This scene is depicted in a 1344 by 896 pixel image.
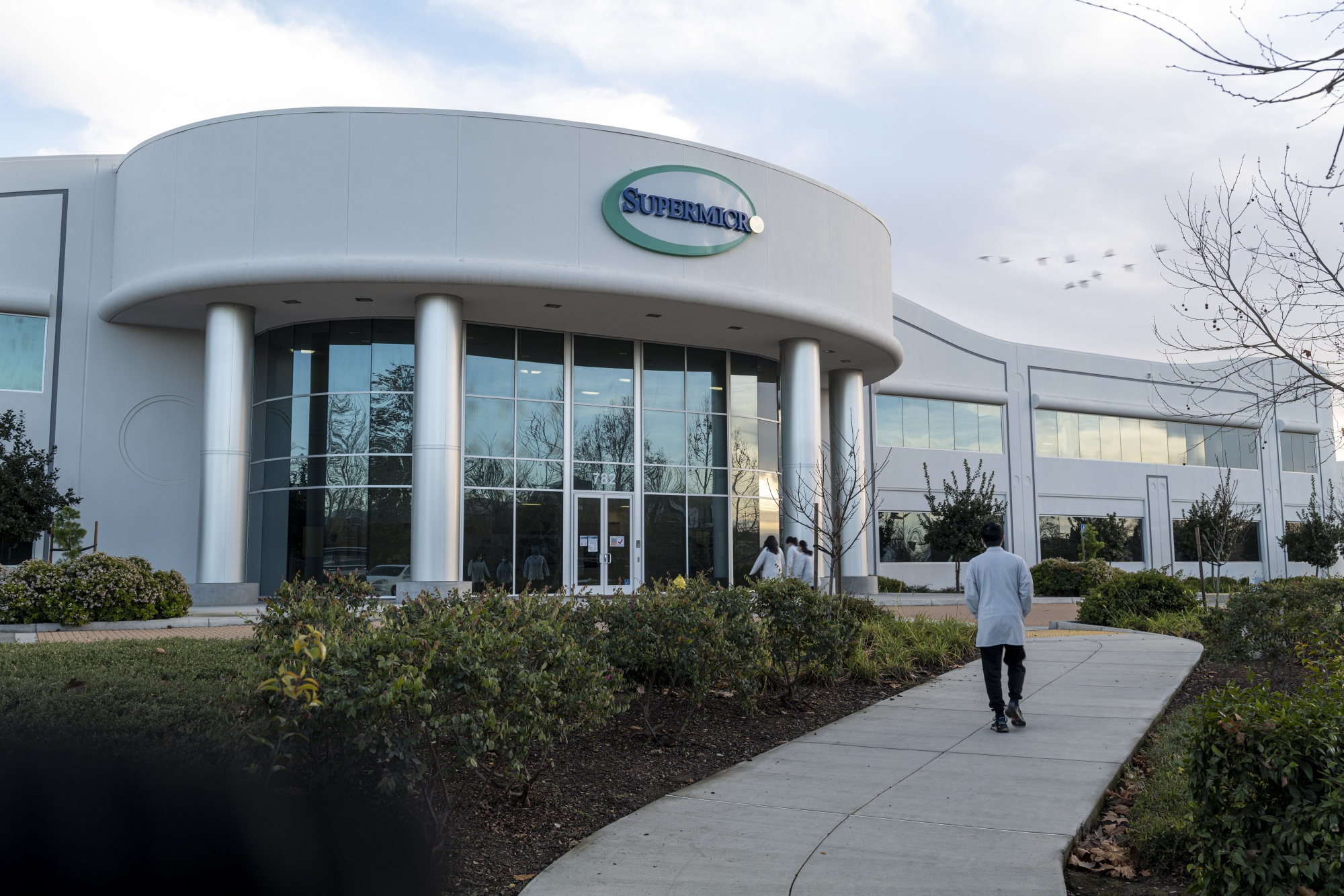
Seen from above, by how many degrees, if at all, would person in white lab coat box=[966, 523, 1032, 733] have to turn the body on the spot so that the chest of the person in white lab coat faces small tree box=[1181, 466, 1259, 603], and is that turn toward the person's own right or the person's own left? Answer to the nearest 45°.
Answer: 0° — they already face it

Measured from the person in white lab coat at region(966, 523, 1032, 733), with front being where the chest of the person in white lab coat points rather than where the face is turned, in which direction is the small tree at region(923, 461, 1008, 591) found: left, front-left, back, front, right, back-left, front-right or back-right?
front

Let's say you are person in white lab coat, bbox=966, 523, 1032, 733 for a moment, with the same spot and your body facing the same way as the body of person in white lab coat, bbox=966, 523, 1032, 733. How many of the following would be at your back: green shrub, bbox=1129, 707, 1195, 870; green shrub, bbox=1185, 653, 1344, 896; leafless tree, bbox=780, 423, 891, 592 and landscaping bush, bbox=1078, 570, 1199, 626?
2

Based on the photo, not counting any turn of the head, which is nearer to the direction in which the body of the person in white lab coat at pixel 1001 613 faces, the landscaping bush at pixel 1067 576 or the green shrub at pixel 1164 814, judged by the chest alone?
the landscaping bush

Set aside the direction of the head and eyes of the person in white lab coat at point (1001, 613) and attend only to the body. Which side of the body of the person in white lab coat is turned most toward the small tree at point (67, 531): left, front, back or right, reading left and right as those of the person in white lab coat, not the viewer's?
left

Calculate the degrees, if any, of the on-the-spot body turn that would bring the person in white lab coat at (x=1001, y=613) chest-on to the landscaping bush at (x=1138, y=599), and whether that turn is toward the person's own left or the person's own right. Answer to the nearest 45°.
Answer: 0° — they already face it

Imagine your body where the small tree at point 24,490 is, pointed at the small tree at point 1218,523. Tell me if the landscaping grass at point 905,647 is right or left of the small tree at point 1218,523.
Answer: right

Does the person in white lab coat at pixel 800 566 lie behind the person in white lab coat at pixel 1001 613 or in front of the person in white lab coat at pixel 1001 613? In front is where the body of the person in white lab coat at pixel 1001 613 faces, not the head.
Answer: in front

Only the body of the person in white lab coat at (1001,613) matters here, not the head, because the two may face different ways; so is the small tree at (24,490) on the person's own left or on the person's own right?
on the person's own left

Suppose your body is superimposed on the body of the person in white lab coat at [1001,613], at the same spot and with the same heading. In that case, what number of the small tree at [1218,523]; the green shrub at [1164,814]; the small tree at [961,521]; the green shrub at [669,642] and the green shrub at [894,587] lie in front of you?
3

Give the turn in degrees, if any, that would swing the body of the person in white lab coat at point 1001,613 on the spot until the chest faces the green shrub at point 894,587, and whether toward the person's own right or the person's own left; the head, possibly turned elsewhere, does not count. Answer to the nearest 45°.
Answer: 0° — they already face it

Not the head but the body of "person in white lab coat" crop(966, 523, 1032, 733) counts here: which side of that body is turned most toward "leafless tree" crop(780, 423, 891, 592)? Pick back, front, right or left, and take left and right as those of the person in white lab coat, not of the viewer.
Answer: front

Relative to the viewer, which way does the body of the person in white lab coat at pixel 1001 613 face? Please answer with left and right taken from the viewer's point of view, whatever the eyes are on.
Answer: facing away from the viewer

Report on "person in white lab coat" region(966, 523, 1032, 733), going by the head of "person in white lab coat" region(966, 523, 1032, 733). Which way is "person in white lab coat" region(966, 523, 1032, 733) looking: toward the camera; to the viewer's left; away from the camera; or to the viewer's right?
away from the camera

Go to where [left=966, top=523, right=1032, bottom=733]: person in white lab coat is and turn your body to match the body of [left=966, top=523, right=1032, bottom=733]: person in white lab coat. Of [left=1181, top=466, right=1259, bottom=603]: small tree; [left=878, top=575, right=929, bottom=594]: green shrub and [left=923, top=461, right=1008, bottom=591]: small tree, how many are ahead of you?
3

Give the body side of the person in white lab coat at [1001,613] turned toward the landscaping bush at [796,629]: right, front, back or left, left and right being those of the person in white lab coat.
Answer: left

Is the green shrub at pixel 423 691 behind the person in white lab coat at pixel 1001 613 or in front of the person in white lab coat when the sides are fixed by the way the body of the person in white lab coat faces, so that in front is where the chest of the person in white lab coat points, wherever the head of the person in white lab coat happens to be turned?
behind
